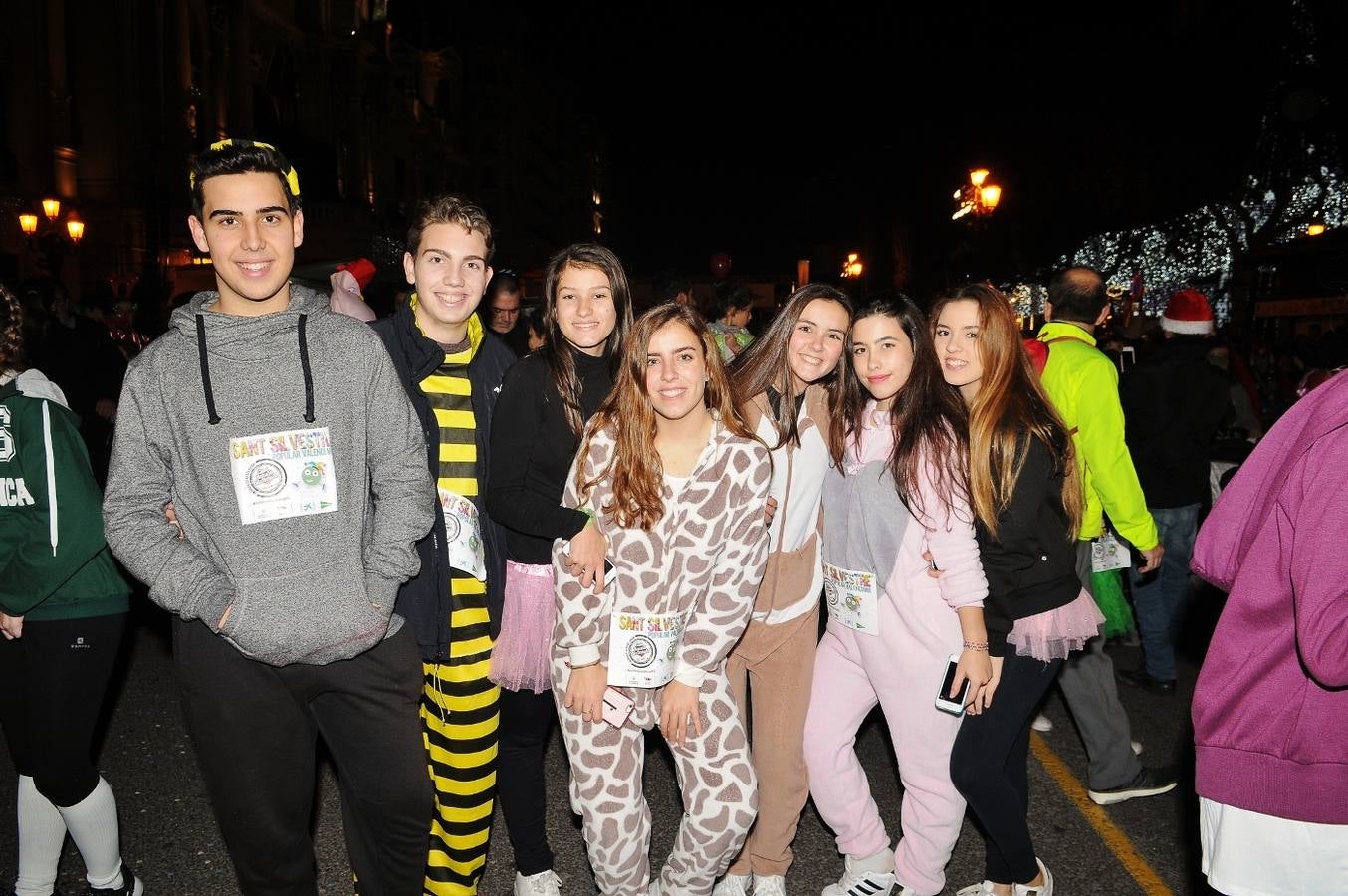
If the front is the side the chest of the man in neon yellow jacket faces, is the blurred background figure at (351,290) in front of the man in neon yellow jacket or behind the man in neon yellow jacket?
behind

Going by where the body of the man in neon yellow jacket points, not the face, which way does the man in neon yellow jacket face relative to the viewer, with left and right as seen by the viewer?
facing away from the viewer and to the right of the viewer

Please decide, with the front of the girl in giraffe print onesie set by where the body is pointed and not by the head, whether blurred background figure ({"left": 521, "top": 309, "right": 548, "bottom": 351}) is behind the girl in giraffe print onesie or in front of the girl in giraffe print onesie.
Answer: behind

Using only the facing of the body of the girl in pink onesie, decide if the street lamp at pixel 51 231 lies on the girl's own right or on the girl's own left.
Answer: on the girl's own right
